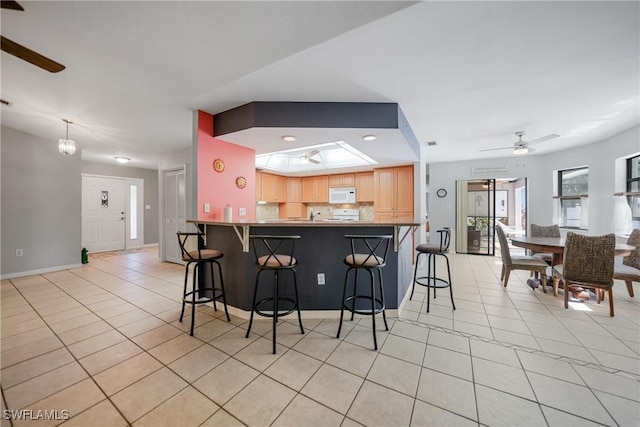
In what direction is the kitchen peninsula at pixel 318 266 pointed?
toward the camera

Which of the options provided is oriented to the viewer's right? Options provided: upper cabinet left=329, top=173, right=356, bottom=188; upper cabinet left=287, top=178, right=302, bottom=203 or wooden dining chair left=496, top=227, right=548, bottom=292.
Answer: the wooden dining chair

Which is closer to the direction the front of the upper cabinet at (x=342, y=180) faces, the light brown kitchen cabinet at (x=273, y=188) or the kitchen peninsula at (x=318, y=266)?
the kitchen peninsula

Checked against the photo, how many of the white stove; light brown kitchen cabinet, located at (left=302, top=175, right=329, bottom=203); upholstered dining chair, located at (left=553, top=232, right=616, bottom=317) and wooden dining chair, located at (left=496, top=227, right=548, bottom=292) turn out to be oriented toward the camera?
2

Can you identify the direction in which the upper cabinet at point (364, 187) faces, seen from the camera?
facing the viewer

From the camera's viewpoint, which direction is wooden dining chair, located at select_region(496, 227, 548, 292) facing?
to the viewer's right

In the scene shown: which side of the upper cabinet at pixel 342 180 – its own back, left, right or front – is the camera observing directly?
front

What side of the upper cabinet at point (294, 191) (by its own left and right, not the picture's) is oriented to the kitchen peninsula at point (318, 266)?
front

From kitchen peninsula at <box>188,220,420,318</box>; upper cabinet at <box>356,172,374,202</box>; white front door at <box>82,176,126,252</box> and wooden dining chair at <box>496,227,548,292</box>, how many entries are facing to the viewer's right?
1

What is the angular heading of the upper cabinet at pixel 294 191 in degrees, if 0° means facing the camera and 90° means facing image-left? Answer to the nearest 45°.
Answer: approximately 0°

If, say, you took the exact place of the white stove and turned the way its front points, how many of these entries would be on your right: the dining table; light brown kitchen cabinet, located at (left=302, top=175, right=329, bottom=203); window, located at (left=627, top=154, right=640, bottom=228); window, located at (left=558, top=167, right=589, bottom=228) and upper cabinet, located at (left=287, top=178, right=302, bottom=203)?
2

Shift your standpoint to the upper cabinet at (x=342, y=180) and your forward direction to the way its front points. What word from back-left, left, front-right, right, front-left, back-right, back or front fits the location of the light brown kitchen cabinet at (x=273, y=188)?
right

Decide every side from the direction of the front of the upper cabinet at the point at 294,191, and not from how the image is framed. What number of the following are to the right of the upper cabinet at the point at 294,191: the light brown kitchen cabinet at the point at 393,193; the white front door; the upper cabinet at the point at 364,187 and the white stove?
1

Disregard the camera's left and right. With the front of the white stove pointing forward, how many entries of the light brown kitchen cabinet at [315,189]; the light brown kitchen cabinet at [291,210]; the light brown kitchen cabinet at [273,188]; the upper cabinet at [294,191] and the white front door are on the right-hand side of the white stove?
5

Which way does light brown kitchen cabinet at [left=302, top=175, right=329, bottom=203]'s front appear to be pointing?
toward the camera

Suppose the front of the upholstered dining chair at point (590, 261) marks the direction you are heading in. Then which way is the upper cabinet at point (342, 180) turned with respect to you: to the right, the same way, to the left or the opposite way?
the opposite way

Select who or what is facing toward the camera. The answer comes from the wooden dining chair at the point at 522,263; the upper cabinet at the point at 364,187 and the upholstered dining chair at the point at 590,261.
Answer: the upper cabinet

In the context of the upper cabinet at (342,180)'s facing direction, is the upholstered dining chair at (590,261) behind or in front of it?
in front
